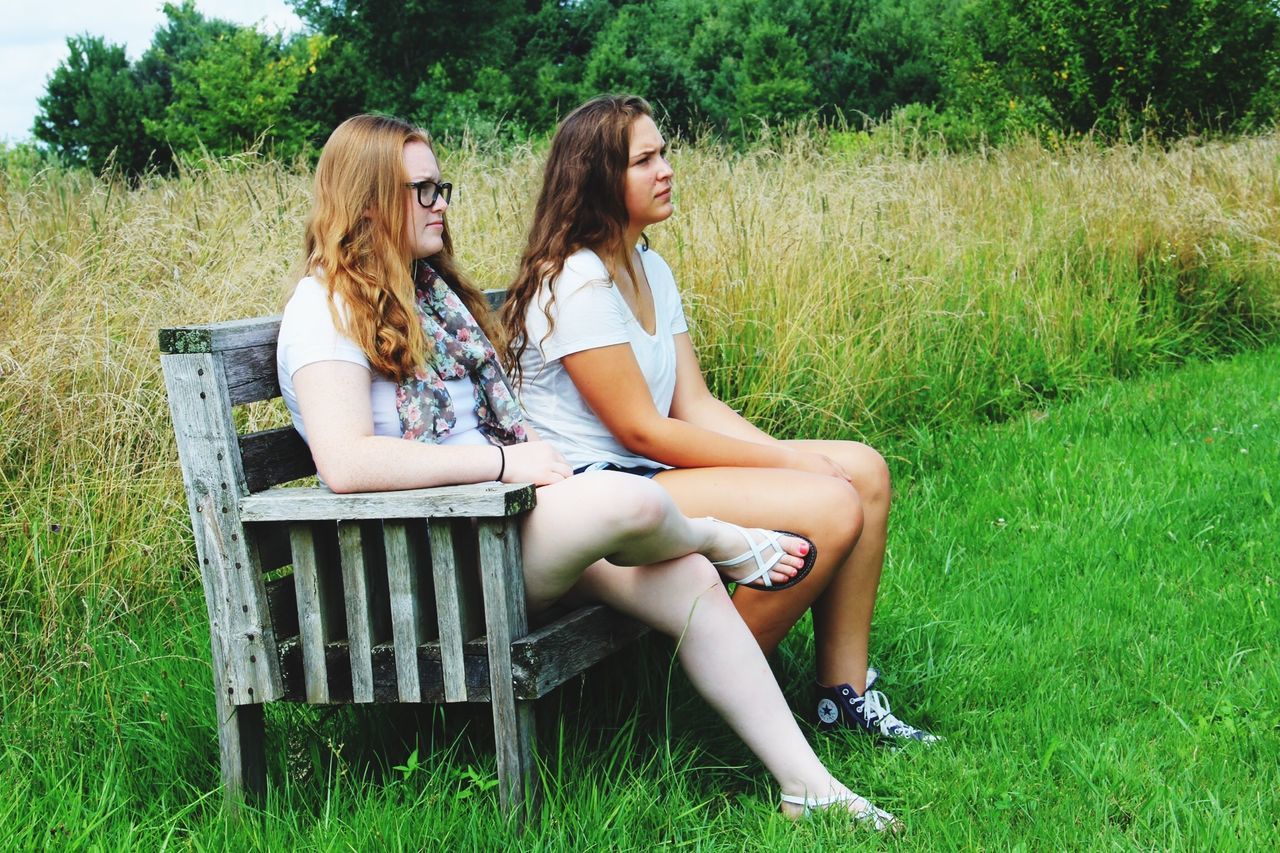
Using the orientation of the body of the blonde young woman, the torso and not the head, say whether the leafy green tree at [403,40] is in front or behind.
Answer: behind

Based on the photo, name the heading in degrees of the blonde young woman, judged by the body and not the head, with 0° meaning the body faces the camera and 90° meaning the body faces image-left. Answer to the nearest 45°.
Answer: approximately 315°

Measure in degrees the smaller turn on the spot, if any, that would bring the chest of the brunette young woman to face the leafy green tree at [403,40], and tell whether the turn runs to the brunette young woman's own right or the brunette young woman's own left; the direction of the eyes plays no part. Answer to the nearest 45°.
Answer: approximately 135° to the brunette young woman's own left

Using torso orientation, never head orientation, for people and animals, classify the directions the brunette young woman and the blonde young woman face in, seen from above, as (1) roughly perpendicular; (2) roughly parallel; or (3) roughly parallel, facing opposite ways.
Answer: roughly parallel

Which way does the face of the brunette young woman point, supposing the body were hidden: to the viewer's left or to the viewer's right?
to the viewer's right

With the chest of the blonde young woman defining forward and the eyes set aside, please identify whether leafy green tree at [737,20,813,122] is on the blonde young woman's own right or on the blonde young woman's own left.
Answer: on the blonde young woman's own left

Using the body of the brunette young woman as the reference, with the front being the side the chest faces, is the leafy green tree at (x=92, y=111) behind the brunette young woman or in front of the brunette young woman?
behind

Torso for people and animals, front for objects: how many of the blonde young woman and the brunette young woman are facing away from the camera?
0
